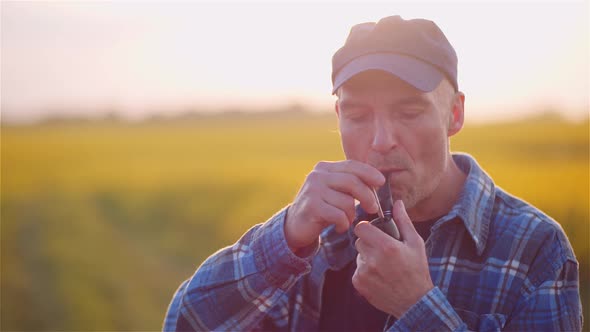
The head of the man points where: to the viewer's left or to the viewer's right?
to the viewer's left

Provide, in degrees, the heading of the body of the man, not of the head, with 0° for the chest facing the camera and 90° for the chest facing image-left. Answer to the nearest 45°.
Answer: approximately 45°
